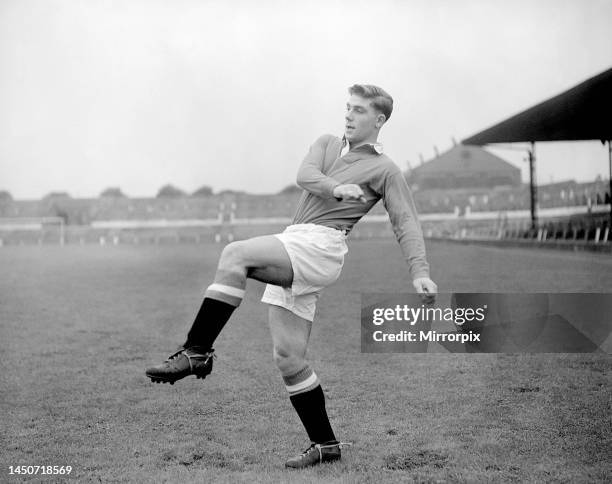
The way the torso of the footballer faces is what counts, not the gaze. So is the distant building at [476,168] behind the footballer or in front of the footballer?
behind
